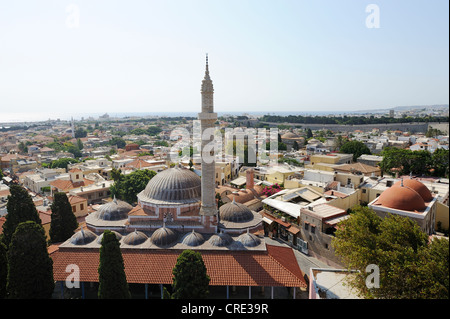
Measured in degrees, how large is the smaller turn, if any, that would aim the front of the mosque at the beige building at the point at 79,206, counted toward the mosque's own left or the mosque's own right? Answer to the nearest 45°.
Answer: approximately 135° to the mosque's own right

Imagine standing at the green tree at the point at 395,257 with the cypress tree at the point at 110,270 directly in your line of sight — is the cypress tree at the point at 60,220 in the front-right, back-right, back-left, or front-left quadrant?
front-right

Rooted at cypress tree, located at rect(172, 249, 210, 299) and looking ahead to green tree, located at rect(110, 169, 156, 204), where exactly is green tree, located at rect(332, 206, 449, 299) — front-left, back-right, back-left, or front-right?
back-right

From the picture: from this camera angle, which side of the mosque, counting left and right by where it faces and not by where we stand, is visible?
front

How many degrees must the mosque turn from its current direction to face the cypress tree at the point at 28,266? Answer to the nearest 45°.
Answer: approximately 45° to its right

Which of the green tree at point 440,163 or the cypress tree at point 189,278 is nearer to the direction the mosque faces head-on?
the cypress tree

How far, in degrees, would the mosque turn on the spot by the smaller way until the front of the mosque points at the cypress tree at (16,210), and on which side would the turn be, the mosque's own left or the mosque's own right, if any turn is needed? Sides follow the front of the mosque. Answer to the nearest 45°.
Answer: approximately 90° to the mosque's own right

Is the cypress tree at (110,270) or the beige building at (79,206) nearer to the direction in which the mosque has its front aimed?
the cypress tree

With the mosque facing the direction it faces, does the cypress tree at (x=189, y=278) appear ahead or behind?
ahead

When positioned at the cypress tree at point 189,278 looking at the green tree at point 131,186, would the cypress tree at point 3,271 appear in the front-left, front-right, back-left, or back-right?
front-left
